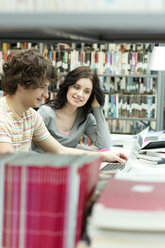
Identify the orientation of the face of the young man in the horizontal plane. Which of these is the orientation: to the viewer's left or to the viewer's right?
to the viewer's right

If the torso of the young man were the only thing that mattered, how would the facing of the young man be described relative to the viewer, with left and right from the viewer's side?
facing the viewer and to the right of the viewer

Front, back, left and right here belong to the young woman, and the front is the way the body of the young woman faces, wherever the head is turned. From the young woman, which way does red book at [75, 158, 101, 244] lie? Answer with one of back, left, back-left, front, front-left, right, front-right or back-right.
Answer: front

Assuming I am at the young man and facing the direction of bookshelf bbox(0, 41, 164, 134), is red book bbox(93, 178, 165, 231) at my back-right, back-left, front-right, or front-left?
back-right

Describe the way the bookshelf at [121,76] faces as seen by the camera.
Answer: facing the viewer

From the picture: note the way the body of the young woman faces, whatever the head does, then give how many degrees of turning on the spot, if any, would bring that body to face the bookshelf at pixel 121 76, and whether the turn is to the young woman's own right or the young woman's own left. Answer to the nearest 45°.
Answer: approximately 180°

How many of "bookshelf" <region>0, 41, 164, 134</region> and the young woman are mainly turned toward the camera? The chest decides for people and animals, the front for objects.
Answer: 2

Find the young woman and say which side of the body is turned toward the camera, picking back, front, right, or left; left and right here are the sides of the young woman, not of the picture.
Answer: front

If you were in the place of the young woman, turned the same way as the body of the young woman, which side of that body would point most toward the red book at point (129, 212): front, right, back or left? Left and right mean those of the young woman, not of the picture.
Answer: front

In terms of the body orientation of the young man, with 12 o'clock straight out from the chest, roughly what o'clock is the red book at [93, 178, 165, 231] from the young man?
The red book is roughly at 1 o'clock from the young man.

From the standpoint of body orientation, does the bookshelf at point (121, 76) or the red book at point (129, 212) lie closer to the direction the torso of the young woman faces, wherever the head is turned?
the red book

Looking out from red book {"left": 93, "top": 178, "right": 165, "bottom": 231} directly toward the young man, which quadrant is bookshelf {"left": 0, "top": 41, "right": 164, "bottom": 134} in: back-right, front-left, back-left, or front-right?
front-right

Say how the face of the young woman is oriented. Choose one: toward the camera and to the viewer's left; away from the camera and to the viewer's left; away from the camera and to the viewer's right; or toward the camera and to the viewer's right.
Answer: toward the camera and to the viewer's left

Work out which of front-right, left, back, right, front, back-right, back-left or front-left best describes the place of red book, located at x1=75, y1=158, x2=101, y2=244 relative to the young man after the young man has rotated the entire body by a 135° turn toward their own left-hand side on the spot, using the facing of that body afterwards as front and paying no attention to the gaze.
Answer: back

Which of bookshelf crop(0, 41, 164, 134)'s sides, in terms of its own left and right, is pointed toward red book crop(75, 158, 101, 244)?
front

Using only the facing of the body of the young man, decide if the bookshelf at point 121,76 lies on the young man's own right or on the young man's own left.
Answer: on the young man's own left
